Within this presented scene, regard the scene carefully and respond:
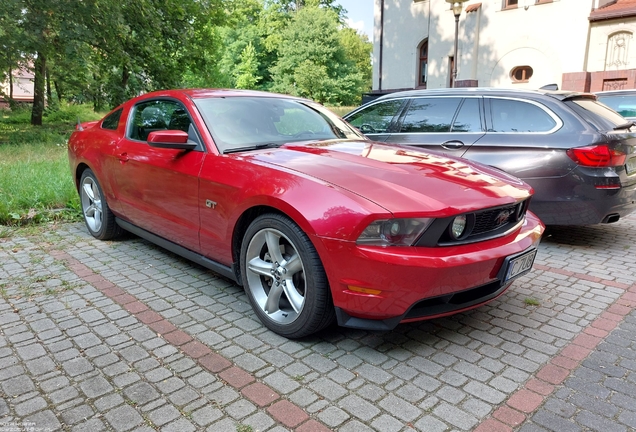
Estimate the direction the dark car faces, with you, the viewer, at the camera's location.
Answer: facing away from the viewer and to the left of the viewer

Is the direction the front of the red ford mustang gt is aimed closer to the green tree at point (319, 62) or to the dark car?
the dark car

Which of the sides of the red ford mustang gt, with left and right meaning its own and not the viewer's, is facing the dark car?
left

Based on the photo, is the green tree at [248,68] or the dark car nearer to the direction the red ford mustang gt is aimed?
the dark car

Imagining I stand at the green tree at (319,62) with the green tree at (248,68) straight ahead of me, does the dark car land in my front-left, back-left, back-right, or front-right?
back-left

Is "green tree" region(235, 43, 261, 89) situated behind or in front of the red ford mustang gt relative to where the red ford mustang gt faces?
behind

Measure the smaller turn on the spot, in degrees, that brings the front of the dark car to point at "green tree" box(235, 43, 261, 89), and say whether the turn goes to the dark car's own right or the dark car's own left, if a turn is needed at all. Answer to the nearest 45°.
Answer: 0° — it already faces it

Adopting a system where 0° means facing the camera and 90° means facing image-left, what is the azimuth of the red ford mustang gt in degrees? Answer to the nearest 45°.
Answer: approximately 315°

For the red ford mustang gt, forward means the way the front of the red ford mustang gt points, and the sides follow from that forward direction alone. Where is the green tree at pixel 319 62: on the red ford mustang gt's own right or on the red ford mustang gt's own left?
on the red ford mustang gt's own left

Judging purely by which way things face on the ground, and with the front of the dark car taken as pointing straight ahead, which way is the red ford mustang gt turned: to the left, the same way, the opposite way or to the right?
the opposite way
